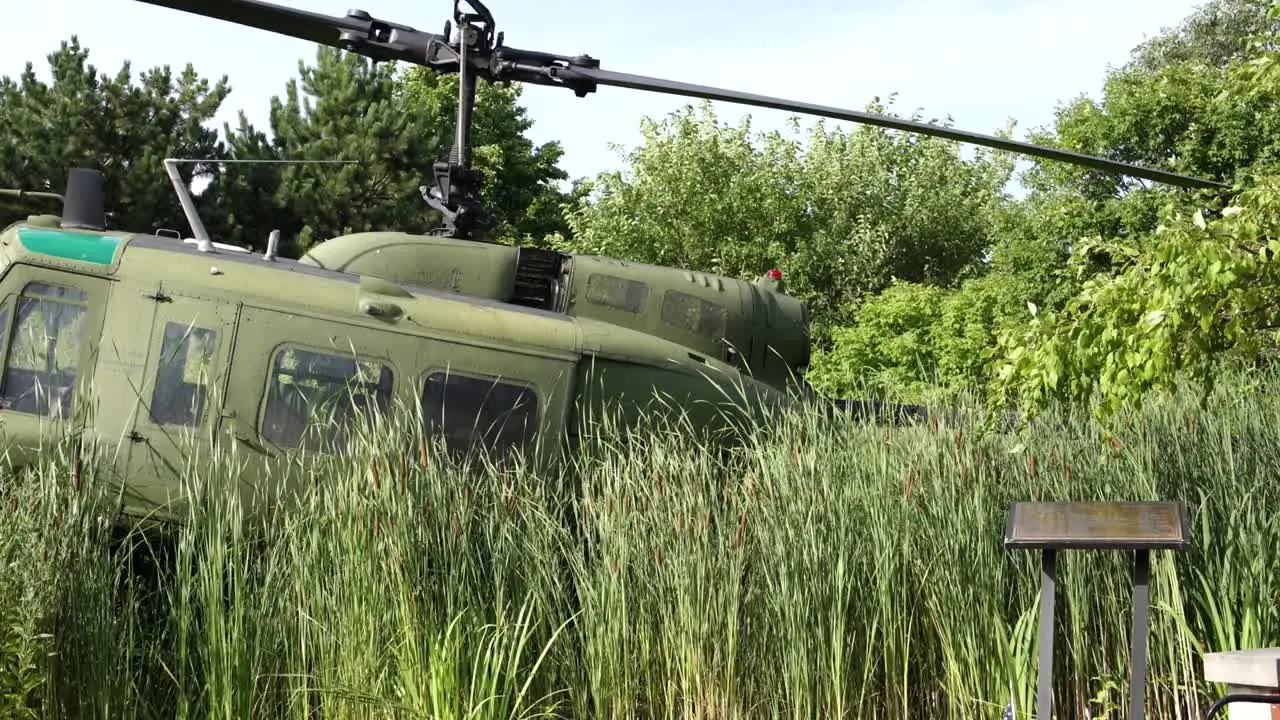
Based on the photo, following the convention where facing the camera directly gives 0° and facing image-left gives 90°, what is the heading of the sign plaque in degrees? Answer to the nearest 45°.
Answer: approximately 0°

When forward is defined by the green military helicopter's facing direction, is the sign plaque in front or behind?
behind

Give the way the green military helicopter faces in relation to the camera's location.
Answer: facing to the left of the viewer

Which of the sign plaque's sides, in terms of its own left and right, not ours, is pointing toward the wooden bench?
left

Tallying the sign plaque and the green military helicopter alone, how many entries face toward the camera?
1

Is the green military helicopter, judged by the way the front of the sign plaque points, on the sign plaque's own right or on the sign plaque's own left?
on the sign plaque's own right

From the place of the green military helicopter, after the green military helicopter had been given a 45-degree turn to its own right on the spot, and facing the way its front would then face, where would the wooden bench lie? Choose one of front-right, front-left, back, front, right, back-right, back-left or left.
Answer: back
